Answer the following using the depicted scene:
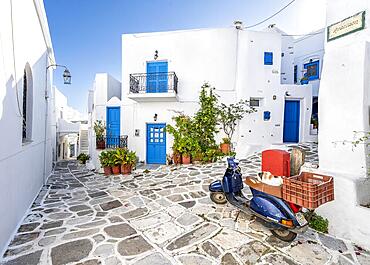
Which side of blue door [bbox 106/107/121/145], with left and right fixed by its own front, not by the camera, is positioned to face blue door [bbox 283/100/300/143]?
left

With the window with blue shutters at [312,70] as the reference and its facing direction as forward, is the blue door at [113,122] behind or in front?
in front

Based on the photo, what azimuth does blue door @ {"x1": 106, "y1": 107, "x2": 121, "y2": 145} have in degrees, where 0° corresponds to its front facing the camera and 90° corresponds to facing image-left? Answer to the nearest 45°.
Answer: approximately 0°

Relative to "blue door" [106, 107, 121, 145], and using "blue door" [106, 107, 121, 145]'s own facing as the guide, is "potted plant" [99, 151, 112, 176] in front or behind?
in front

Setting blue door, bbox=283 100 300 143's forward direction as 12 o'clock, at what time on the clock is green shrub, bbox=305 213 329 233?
The green shrub is roughly at 12 o'clock from the blue door.

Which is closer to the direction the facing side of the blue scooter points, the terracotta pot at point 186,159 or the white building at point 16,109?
the terracotta pot

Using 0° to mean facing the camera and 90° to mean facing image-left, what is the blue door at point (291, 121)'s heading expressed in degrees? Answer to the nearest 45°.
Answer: approximately 0°

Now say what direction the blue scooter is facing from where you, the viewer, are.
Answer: facing away from the viewer and to the left of the viewer

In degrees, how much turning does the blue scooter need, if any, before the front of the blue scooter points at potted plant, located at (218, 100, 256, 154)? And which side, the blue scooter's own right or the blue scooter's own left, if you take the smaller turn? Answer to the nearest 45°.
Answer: approximately 45° to the blue scooter's own right

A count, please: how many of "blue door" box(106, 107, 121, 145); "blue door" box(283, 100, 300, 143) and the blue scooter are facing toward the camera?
2

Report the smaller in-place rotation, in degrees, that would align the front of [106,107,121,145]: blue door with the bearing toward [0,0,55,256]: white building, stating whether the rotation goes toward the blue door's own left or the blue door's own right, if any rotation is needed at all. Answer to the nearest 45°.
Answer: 0° — it already faces it

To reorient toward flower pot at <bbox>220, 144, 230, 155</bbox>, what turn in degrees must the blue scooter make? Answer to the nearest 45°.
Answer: approximately 45° to its right

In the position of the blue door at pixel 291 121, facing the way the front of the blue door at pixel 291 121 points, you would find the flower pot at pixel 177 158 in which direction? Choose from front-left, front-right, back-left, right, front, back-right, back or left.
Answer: front-right

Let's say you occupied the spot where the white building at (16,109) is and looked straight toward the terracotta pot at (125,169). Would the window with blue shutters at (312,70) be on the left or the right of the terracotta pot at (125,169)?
right
